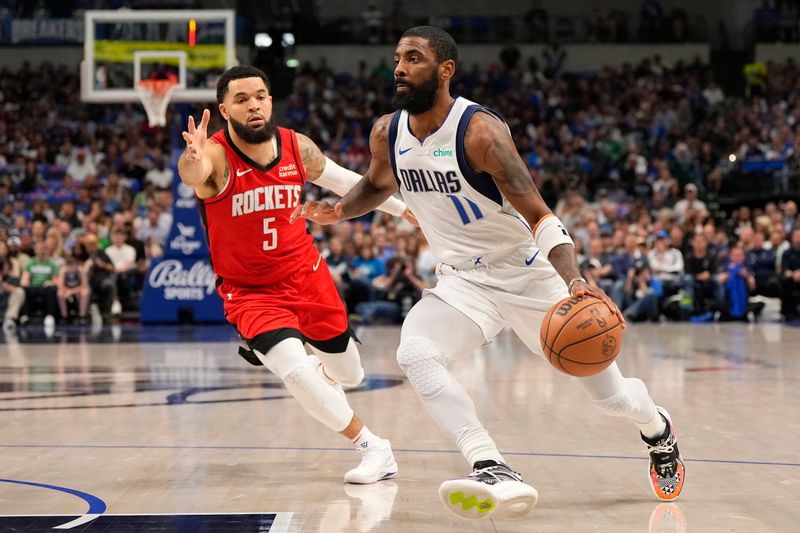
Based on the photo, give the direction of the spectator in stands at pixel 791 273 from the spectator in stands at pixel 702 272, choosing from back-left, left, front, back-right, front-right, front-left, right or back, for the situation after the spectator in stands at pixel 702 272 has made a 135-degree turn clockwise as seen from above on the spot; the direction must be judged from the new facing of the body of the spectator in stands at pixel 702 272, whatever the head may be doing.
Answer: back-right

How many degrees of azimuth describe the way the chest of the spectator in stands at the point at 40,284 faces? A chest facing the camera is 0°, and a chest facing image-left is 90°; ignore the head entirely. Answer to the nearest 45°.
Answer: approximately 0°

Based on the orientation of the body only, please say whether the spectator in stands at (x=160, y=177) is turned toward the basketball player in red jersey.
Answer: yes

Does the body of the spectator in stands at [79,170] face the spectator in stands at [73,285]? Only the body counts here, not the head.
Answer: yes

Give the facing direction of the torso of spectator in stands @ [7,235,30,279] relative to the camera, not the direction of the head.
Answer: toward the camera

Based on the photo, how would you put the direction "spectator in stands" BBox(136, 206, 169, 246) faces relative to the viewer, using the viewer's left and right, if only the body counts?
facing the viewer

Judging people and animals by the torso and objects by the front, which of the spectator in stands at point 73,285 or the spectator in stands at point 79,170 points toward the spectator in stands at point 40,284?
the spectator in stands at point 79,170

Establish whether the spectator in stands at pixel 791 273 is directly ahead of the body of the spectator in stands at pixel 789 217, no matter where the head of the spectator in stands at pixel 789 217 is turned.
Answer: yes

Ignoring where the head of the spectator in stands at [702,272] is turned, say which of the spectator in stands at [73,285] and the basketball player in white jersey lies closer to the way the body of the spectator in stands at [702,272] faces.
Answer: the basketball player in white jersey

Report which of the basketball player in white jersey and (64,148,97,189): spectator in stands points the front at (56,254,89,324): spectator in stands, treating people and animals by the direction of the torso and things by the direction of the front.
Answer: (64,148,97,189): spectator in stands

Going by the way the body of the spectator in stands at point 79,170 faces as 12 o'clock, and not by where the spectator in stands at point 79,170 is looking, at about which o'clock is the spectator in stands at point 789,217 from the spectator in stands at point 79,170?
the spectator in stands at point 789,217 is roughly at 10 o'clock from the spectator in stands at point 79,170.

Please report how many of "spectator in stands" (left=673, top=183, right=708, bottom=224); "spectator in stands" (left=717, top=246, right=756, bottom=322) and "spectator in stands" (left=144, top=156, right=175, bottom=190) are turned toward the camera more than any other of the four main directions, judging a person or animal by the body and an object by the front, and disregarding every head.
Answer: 3
